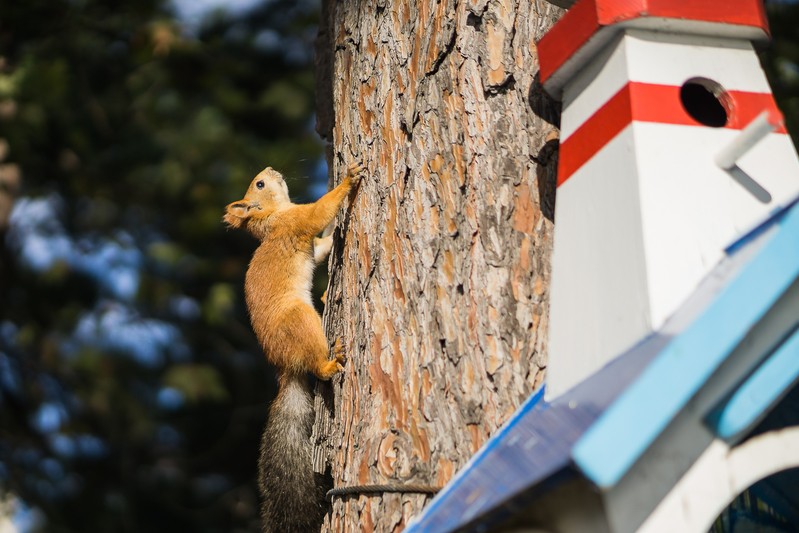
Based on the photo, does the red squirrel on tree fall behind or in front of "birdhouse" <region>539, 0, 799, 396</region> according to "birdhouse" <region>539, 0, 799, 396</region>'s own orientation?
behind
